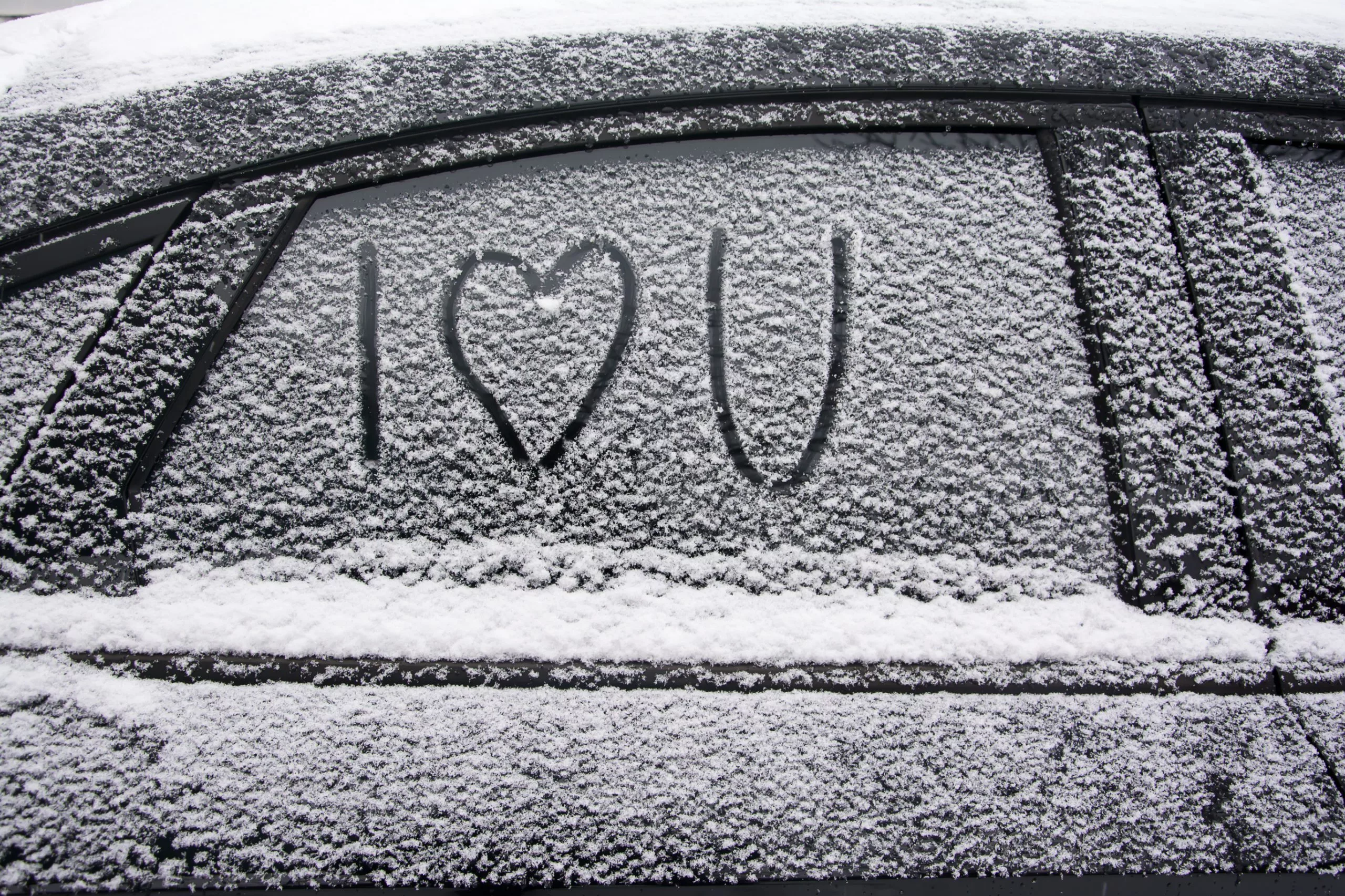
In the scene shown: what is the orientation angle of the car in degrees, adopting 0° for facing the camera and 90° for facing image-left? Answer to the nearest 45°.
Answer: approximately 270°
